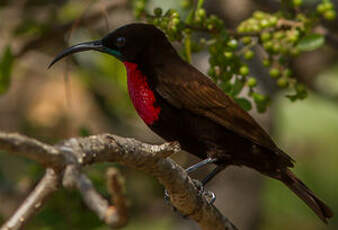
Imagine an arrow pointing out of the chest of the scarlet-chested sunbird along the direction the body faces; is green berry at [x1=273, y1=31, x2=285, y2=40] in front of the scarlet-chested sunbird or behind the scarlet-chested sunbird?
behind

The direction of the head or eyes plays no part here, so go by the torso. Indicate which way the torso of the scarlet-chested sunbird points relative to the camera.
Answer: to the viewer's left

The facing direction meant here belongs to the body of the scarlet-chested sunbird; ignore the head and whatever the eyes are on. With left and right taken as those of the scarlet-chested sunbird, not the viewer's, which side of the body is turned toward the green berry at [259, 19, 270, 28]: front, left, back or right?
back

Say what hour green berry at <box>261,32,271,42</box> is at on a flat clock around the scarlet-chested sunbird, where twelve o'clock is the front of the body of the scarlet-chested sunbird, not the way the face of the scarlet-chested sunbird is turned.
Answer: The green berry is roughly at 5 o'clock from the scarlet-chested sunbird.

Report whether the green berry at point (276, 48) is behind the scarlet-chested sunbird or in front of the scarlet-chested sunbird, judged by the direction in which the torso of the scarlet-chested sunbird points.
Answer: behind

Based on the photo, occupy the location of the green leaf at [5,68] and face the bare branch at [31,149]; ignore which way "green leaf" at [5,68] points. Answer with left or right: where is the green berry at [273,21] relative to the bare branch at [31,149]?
left

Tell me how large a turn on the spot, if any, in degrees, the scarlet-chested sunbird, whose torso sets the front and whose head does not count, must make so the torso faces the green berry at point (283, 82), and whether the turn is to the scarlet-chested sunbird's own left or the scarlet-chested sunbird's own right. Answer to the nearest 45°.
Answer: approximately 180°

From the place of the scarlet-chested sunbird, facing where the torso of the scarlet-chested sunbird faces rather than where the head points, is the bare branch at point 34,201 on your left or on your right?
on your left
